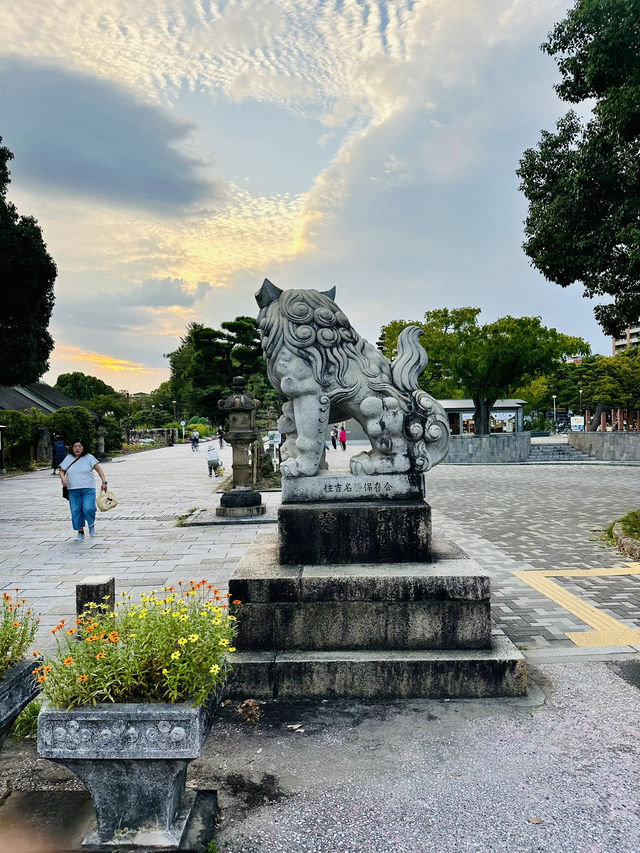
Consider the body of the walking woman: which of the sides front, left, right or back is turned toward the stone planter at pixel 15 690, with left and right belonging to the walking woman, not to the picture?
front

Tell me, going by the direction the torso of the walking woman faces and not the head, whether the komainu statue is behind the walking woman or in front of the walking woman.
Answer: in front

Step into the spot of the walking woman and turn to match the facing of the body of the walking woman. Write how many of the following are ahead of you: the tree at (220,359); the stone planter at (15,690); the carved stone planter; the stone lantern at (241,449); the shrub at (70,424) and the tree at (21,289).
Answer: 2

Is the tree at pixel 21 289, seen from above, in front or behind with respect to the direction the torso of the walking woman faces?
behind

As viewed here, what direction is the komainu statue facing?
to the viewer's left

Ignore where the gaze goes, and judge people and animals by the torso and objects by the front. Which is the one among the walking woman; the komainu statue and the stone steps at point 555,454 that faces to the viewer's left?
the komainu statue

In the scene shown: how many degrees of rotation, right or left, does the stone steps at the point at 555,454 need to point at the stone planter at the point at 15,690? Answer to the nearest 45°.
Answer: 0° — it already faces it

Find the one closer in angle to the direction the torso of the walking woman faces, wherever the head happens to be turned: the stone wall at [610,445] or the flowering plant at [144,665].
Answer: the flowering plant

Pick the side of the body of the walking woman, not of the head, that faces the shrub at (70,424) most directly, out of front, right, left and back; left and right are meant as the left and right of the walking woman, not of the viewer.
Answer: back

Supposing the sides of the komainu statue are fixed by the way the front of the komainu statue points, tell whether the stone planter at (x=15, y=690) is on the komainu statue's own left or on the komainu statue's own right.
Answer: on the komainu statue's own left

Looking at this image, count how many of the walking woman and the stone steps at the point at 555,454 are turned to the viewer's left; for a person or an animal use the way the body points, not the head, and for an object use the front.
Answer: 0

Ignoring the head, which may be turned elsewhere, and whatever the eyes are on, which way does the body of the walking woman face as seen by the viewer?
toward the camera

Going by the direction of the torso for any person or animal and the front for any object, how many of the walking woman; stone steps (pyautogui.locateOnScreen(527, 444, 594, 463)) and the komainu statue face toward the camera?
2

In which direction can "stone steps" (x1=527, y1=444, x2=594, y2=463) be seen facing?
toward the camera
